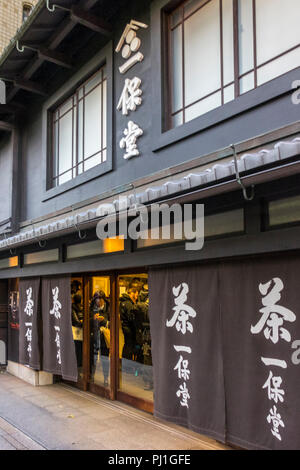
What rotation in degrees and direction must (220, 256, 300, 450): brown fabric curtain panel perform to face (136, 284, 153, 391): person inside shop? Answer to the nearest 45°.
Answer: approximately 90° to its right

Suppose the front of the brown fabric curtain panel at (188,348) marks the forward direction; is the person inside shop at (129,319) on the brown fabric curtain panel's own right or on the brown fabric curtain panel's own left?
on the brown fabric curtain panel's own right

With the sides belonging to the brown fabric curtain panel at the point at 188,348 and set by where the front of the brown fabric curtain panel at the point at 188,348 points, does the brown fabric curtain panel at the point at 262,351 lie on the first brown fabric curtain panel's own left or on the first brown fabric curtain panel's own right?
on the first brown fabric curtain panel's own left

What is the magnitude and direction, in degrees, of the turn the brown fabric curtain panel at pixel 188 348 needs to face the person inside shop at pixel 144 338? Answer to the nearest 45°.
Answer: approximately 135° to its right

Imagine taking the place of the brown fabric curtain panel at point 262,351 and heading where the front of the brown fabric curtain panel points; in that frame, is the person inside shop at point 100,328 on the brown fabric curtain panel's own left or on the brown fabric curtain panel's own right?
on the brown fabric curtain panel's own right

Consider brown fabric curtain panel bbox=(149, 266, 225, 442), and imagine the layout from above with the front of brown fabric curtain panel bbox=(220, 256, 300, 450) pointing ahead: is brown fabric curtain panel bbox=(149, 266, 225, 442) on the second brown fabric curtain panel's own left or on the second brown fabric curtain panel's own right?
on the second brown fabric curtain panel's own right

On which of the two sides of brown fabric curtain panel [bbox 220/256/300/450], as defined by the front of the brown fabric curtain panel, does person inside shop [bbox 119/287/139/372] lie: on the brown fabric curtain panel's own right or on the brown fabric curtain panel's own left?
on the brown fabric curtain panel's own right
